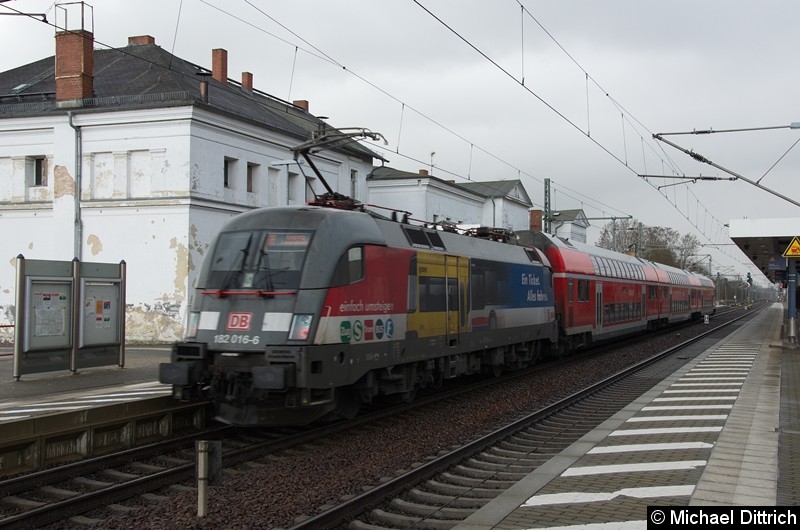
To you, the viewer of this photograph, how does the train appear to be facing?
facing the viewer and to the left of the viewer

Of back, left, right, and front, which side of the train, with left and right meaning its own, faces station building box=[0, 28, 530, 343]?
right
